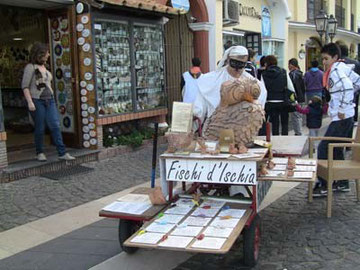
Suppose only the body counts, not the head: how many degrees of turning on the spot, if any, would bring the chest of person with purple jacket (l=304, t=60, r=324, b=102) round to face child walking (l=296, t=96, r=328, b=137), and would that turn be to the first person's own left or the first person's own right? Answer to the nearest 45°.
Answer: approximately 180°

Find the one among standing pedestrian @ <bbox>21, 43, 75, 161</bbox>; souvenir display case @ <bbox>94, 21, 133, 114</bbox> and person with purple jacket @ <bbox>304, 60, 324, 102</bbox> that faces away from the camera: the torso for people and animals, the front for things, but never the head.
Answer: the person with purple jacket

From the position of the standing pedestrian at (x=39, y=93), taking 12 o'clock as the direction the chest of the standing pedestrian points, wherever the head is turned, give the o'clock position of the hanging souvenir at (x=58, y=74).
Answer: The hanging souvenir is roughly at 8 o'clock from the standing pedestrian.

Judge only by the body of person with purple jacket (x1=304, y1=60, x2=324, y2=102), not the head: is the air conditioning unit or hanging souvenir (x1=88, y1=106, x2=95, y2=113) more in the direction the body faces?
the air conditioning unit

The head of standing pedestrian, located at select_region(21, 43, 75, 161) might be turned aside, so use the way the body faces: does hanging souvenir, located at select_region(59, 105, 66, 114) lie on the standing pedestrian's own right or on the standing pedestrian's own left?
on the standing pedestrian's own left

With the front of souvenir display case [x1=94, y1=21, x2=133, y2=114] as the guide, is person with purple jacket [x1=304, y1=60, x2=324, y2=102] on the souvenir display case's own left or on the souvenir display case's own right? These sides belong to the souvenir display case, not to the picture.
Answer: on the souvenir display case's own left

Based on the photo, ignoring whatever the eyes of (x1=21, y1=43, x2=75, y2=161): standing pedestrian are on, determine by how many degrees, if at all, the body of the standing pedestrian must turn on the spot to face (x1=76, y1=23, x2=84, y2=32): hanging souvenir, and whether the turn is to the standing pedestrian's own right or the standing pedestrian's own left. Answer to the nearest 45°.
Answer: approximately 90° to the standing pedestrian's own left

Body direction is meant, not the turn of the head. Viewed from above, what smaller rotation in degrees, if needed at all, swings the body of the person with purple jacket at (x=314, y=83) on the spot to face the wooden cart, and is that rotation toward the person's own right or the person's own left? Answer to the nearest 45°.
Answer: approximately 180°

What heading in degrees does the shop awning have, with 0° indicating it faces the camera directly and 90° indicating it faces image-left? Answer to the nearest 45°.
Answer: approximately 315°

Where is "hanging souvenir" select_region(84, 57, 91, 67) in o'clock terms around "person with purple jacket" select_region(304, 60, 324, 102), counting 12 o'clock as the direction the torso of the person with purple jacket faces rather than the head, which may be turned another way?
The hanging souvenir is roughly at 7 o'clock from the person with purple jacket.

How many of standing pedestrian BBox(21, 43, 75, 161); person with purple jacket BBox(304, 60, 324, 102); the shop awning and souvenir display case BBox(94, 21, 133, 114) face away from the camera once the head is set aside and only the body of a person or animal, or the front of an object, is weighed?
1
